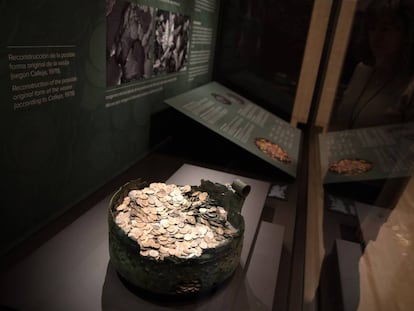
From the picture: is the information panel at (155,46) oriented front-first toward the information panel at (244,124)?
no

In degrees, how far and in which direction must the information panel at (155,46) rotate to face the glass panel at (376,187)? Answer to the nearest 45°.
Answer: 0° — it already faces it

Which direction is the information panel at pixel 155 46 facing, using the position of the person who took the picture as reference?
facing the viewer and to the right of the viewer

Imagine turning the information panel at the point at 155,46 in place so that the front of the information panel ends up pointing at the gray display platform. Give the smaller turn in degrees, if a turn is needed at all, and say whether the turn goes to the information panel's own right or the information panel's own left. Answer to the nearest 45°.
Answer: approximately 45° to the information panel's own right

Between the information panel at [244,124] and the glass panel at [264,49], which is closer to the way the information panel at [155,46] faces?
the information panel

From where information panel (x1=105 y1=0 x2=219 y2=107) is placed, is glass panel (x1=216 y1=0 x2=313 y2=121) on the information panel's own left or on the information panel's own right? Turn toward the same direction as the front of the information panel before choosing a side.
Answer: on the information panel's own left
